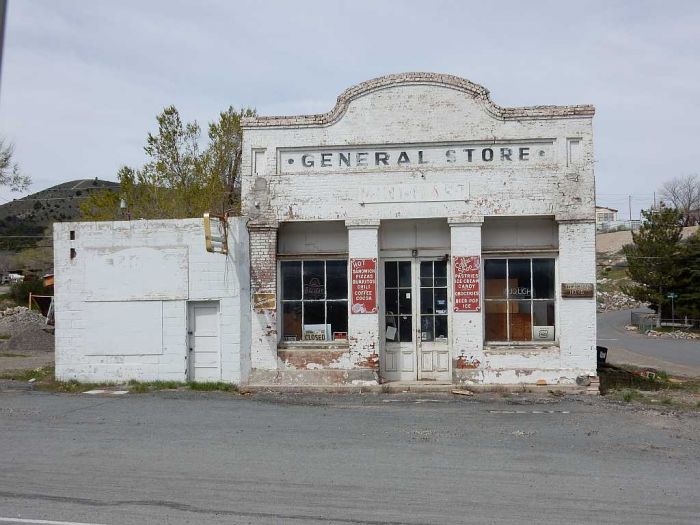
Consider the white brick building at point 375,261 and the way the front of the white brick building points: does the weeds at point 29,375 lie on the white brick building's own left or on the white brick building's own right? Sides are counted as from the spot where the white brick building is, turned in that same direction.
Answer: on the white brick building's own right

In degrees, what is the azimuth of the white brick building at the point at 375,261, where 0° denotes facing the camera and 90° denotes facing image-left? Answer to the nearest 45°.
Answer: approximately 0°

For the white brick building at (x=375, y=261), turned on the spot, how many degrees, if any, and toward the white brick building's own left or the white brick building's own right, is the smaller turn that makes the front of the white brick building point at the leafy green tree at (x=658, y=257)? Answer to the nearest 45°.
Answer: approximately 135° to the white brick building's own left

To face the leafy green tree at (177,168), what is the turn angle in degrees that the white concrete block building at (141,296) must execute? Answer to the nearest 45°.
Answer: approximately 180°
